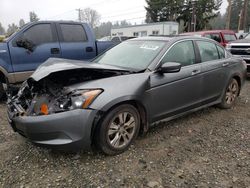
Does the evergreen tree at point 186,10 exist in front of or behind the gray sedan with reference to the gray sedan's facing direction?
behind

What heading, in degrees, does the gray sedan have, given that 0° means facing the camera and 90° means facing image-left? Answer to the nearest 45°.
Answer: approximately 45°

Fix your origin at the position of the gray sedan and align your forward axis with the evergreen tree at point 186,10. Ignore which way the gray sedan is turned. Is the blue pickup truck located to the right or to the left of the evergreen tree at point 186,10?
left

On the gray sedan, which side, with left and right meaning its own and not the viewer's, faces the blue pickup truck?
right
